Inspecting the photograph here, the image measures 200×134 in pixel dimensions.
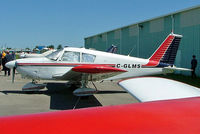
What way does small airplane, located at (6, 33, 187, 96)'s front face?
to the viewer's left

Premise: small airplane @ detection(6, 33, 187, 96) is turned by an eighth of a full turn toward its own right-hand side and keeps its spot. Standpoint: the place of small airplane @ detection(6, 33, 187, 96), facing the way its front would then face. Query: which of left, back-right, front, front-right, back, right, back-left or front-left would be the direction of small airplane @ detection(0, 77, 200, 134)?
back-left

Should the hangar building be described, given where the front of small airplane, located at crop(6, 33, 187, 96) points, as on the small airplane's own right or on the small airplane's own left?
on the small airplane's own right
